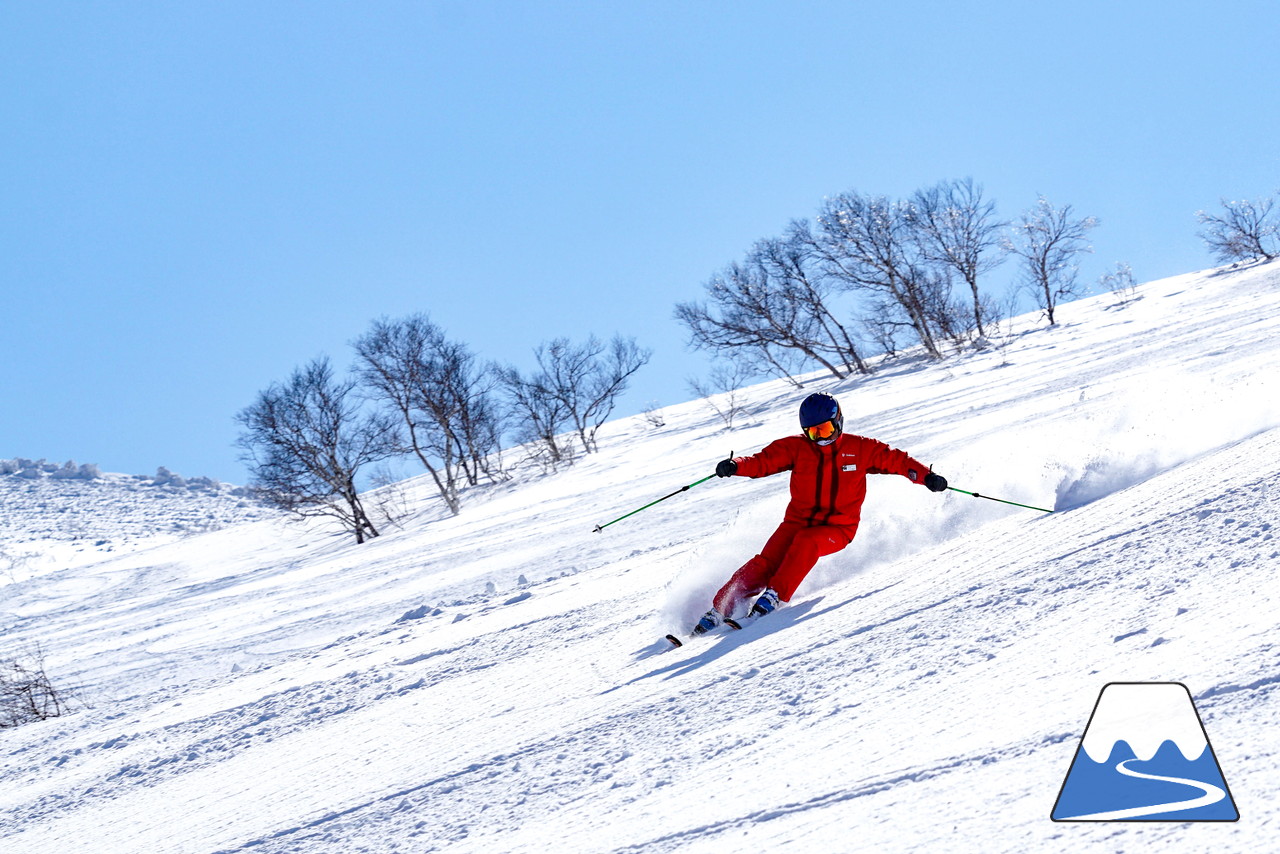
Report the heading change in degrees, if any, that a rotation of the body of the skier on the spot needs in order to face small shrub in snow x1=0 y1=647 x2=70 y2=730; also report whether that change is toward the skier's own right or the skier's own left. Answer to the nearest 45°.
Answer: approximately 90° to the skier's own right

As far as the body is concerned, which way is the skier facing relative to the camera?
toward the camera
